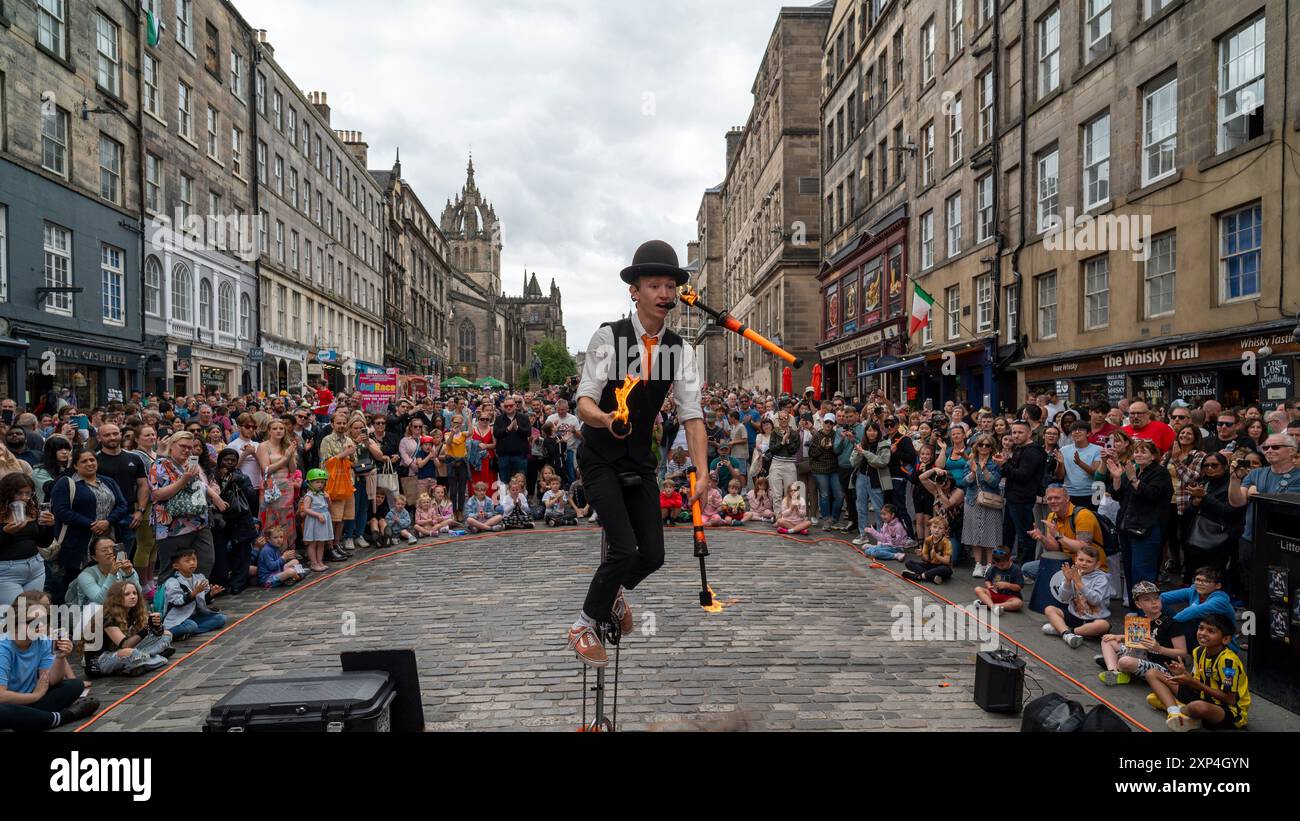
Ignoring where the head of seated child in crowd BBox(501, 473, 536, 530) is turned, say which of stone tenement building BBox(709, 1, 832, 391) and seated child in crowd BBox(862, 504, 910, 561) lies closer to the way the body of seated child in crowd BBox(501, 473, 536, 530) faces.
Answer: the seated child in crowd

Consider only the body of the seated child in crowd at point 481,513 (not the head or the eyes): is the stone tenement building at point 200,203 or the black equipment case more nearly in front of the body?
the black equipment case

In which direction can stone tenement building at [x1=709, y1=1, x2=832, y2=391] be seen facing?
to the viewer's left

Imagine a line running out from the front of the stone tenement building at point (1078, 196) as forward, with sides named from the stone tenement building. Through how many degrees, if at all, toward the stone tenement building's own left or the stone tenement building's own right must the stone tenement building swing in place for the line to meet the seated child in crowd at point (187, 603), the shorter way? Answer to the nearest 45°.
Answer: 0° — it already faces them

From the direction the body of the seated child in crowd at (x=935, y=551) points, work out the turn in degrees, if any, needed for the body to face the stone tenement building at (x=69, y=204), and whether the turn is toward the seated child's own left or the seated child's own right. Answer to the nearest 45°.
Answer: approximately 45° to the seated child's own right

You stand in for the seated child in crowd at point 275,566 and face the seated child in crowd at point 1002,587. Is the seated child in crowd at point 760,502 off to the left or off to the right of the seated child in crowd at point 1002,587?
left
